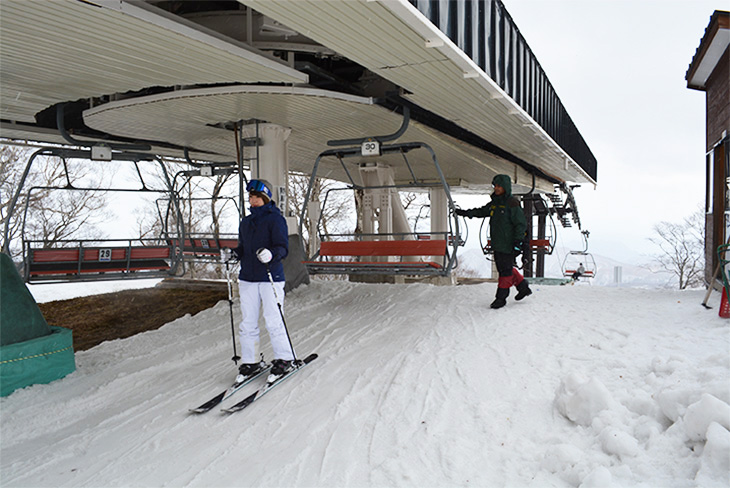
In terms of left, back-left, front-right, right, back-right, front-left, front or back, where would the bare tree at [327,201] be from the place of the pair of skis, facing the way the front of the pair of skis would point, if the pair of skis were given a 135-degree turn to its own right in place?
front

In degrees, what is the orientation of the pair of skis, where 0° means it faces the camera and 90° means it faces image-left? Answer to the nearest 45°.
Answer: approximately 45°

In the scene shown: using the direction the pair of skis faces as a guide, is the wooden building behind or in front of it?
behind

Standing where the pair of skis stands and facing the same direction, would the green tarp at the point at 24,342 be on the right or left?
on its right

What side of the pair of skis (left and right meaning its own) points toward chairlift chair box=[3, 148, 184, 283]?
right
